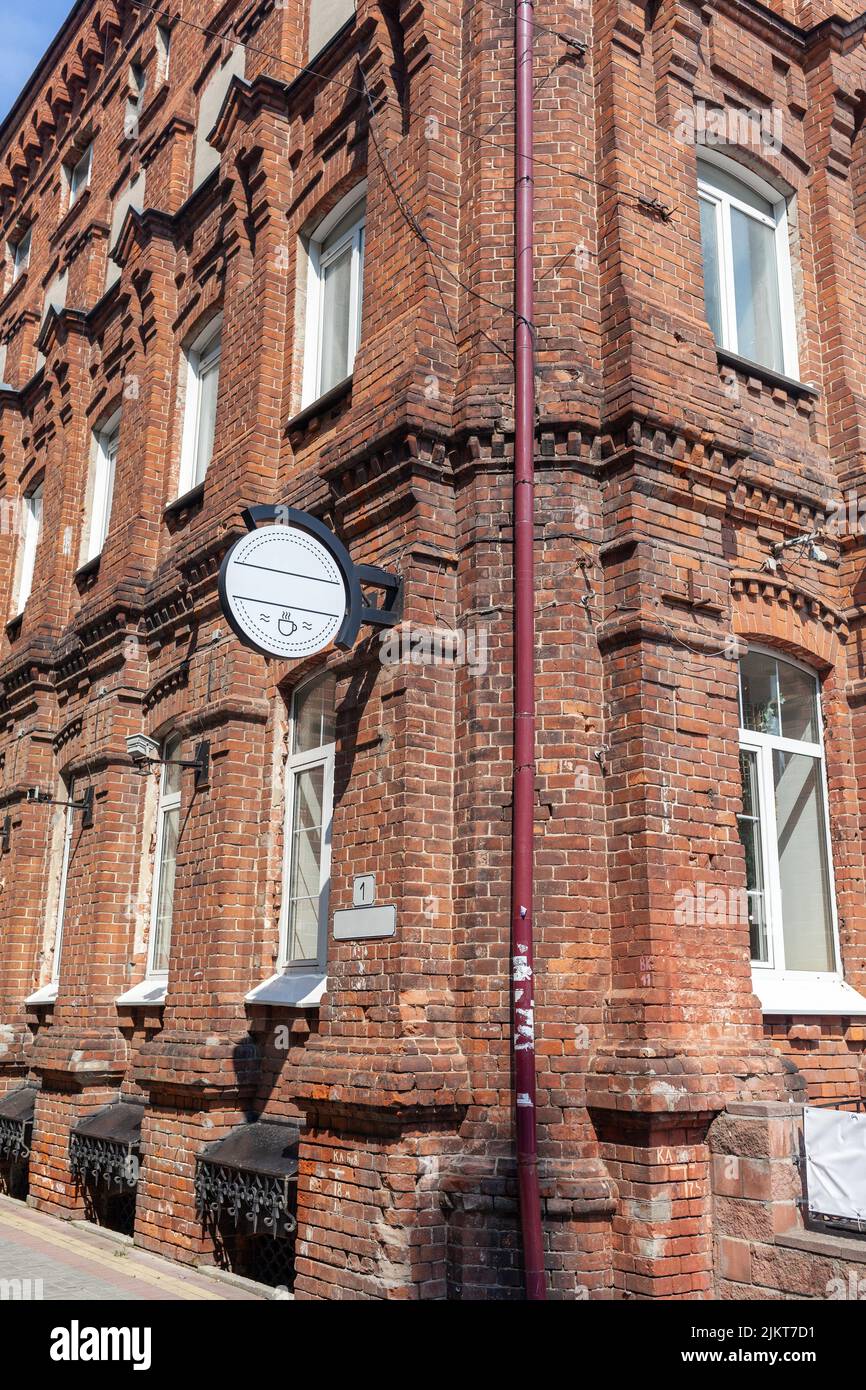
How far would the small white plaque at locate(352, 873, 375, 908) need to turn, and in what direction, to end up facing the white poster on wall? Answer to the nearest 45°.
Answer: approximately 135° to its left

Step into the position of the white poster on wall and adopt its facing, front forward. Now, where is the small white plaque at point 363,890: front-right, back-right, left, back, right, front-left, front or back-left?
right

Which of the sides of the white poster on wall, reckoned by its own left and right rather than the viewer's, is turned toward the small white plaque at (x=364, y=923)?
right

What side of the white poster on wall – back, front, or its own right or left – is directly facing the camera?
front

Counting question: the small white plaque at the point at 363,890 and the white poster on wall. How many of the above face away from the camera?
0

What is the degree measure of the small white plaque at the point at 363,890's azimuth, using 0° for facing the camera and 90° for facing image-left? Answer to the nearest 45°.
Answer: approximately 45°
